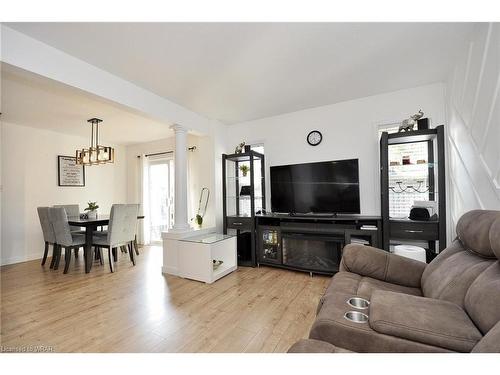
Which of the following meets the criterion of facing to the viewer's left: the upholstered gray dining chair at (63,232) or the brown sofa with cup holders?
the brown sofa with cup holders

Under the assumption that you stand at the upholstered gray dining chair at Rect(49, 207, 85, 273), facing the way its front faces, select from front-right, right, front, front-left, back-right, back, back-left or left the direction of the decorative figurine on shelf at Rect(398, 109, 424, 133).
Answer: right

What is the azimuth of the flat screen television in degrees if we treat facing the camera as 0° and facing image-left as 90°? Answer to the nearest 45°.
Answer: approximately 45°

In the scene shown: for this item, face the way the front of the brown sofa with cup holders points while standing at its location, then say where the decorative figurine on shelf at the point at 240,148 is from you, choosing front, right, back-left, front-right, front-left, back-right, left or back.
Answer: front-right

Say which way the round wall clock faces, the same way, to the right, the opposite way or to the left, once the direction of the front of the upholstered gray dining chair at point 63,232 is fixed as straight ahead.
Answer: the opposite way

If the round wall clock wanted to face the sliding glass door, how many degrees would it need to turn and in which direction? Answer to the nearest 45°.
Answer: approximately 90° to its right

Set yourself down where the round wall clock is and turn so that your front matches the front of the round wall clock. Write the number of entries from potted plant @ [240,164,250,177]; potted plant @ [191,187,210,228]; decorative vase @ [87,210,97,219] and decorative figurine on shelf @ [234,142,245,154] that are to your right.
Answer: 4

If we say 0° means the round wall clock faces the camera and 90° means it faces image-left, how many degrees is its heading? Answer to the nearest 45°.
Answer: approximately 0°

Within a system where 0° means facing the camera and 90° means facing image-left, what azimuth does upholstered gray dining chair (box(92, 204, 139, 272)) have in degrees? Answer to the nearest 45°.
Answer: approximately 135°

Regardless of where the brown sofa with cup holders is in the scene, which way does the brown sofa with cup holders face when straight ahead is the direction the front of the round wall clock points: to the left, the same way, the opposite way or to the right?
to the right

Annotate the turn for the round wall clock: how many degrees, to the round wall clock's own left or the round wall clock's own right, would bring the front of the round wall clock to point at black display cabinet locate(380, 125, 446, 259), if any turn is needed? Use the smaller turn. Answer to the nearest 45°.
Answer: approximately 45° to the round wall clock's own left

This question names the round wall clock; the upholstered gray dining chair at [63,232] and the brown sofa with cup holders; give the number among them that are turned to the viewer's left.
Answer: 1

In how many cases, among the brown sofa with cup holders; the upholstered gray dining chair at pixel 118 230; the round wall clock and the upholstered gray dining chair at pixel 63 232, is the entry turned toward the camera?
1

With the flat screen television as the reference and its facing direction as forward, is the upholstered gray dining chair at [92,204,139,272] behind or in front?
in front

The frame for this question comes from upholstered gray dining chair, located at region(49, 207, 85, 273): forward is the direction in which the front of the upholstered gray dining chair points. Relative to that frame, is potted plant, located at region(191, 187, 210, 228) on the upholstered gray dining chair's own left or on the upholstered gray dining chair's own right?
on the upholstered gray dining chair's own right

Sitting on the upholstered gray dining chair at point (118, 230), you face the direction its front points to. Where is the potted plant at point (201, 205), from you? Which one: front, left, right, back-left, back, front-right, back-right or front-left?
back-right

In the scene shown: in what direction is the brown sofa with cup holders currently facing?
to the viewer's left
